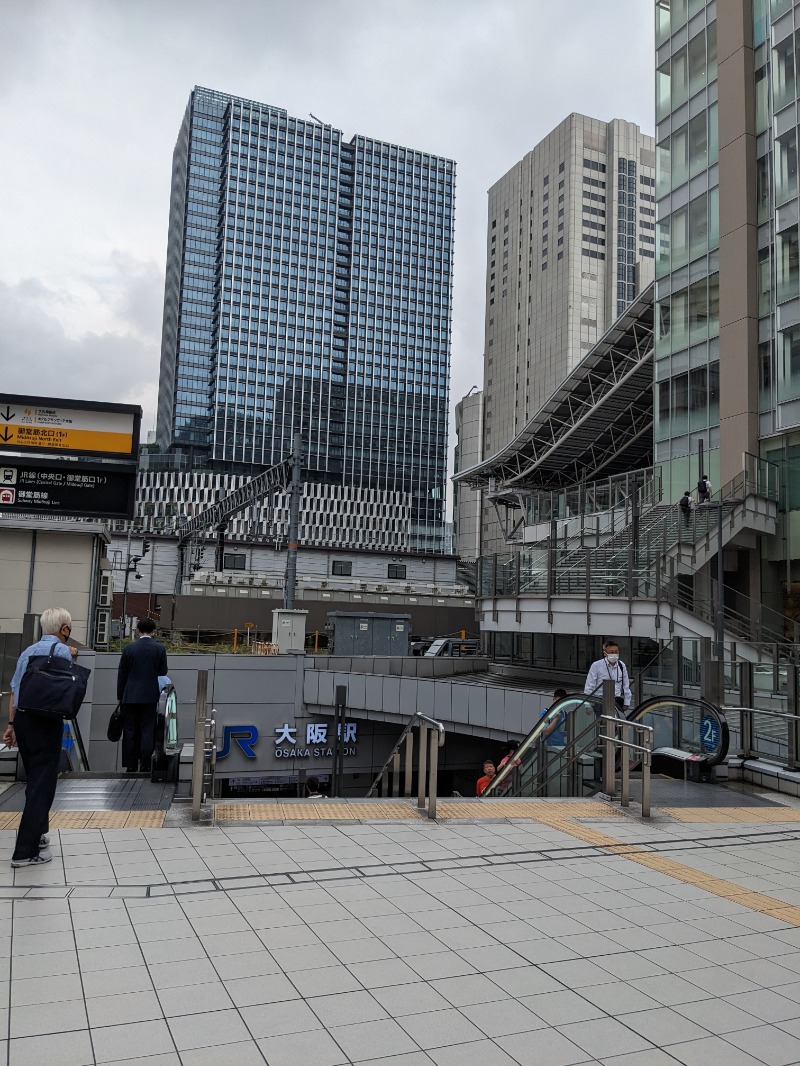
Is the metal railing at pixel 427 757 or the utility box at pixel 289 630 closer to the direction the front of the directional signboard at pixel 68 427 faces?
the metal railing

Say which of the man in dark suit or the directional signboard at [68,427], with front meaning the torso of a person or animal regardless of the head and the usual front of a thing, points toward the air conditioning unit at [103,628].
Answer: the man in dark suit

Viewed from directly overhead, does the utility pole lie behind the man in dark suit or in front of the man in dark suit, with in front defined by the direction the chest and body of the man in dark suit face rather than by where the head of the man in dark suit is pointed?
in front

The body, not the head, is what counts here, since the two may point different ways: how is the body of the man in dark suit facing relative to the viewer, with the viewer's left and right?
facing away from the viewer

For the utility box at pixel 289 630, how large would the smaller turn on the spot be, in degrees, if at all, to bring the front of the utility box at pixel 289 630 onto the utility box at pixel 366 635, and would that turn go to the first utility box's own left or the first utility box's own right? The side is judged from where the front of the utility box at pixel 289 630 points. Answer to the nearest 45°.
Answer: approximately 135° to the first utility box's own left

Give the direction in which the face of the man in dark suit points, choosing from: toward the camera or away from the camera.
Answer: away from the camera

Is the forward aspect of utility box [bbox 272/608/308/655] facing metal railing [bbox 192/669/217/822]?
yes

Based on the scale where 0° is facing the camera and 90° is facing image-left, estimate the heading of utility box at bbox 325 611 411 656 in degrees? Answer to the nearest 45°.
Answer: approximately 0°

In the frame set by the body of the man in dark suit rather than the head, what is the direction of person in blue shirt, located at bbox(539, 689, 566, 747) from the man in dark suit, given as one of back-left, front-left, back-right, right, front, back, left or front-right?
right

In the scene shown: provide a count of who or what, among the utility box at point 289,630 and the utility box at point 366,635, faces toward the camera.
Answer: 2

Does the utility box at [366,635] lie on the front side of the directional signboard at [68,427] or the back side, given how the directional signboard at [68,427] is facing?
on the back side
